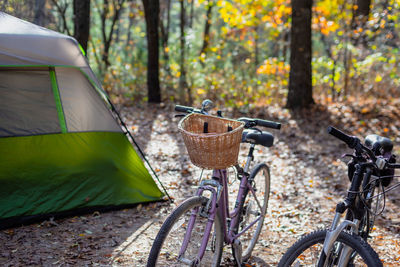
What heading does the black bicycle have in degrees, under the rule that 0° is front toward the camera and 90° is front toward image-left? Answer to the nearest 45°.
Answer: approximately 45°

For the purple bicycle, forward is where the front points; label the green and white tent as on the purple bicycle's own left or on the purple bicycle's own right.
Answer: on the purple bicycle's own right

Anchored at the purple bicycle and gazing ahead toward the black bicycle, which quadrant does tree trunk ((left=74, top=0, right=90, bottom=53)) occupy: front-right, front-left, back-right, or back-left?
back-left

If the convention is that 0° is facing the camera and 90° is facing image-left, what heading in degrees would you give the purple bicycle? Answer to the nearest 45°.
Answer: approximately 45°

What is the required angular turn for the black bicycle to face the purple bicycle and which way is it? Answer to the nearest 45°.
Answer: approximately 45° to its right

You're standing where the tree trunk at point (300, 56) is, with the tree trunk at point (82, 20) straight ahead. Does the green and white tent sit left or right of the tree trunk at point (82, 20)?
left

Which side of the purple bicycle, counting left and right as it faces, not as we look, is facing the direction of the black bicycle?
left

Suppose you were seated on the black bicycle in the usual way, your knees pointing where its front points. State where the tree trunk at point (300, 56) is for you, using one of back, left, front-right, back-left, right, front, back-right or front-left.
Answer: back-right
